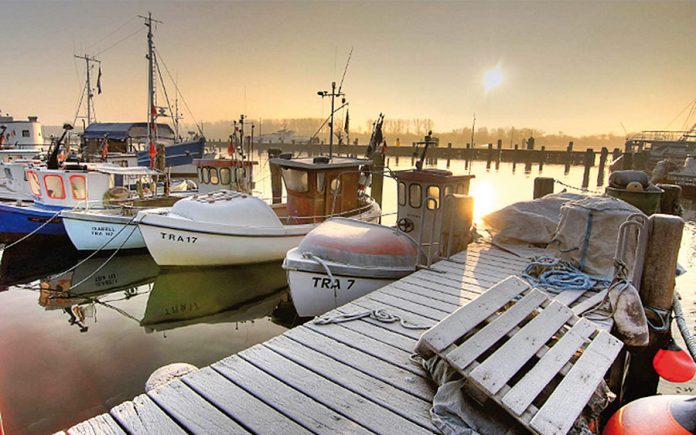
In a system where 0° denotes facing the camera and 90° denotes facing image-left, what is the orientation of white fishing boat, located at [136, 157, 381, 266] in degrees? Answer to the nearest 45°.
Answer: approximately 45°

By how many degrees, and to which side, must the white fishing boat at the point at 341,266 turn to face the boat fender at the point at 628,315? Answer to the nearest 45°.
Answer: approximately 90° to its left

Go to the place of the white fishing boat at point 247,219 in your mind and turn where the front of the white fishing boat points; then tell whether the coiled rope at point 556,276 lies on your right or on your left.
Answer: on your left

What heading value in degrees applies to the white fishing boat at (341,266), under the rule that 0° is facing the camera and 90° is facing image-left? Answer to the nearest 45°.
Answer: approximately 45°

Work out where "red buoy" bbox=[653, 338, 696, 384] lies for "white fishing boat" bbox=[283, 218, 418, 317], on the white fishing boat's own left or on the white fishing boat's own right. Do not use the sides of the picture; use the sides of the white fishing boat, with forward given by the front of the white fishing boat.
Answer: on the white fishing boat's own left

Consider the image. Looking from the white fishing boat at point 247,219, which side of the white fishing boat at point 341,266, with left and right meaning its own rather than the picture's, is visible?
right
